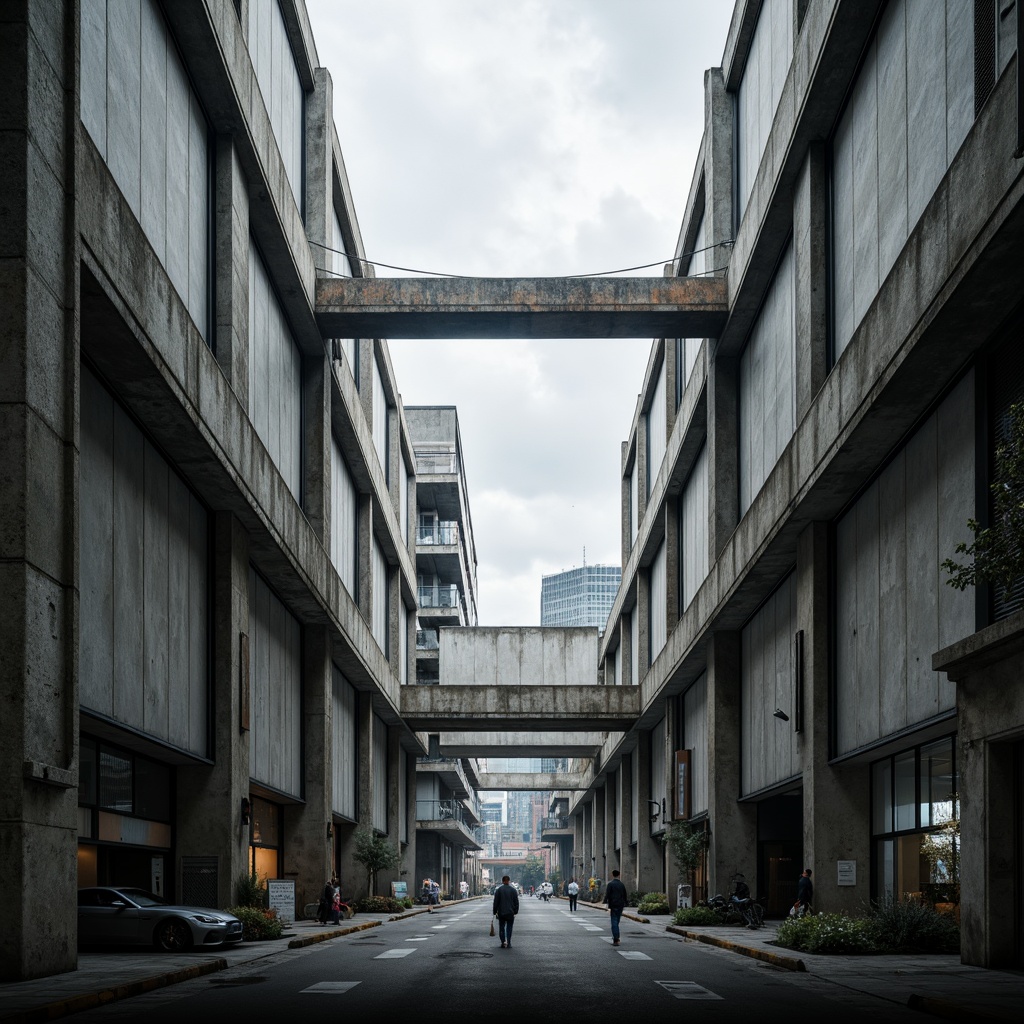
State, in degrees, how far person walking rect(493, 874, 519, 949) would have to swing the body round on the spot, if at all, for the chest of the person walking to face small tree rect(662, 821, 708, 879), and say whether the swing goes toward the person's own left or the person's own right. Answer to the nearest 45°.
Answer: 0° — they already face it

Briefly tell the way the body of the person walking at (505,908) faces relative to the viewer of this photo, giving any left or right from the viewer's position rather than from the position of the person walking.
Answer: facing away from the viewer

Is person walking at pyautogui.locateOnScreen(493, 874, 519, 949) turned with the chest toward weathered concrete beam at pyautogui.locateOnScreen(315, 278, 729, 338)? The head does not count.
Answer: yes
